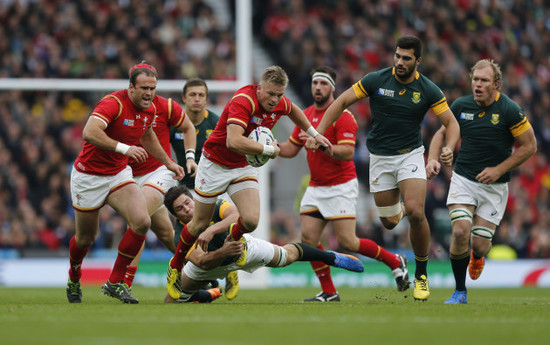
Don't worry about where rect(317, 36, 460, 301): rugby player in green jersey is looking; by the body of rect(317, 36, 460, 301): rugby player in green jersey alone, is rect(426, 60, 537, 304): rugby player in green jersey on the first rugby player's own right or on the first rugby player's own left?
on the first rugby player's own left

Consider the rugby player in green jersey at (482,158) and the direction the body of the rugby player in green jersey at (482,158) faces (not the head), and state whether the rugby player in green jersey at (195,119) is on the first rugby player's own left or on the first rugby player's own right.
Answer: on the first rugby player's own right

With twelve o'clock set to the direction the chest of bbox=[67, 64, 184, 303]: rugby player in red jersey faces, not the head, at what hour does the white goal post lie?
The white goal post is roughly at 8 o'clock from the rugby player in red jersey.

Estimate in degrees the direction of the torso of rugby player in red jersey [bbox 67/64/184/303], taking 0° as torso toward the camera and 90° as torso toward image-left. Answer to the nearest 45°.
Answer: approximately 315°

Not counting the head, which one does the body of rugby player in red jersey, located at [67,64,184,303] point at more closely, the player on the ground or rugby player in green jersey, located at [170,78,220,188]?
the player on the ground

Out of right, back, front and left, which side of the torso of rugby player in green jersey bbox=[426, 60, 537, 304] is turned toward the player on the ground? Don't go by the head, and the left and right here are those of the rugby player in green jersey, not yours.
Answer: right

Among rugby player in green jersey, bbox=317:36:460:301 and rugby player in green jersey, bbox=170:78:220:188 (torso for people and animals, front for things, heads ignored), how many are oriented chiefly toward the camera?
2

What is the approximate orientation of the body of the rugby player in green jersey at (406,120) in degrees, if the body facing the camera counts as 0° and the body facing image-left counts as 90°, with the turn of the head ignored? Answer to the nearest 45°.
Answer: approximately 0°
